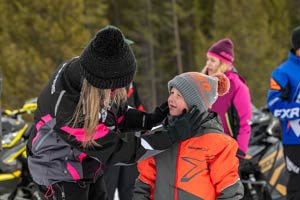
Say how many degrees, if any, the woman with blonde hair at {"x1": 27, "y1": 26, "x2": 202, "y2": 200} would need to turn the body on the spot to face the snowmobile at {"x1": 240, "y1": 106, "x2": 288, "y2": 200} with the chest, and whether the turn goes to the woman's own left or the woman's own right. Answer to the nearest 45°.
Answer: approximately 45° to the woman's own left

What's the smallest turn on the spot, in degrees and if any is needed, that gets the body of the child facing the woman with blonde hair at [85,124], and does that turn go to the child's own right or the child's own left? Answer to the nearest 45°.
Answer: approximately 45° to the child's own right

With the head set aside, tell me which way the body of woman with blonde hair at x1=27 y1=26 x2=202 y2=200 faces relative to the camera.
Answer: to the viewer's right

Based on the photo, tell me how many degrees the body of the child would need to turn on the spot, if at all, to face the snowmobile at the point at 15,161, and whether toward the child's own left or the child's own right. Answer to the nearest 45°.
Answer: approximately 90° to the child's own right

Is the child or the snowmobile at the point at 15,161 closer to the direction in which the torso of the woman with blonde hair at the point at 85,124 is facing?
the child

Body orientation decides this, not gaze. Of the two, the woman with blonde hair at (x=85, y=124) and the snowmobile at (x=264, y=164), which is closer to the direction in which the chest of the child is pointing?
the woman with blonde hair

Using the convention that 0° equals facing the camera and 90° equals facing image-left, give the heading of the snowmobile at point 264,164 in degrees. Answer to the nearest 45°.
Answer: approximately 45°

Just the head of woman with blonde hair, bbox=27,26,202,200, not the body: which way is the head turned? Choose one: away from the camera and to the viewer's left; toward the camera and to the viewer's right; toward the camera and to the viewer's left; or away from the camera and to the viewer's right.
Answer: away from the camera and to the viewer's right
